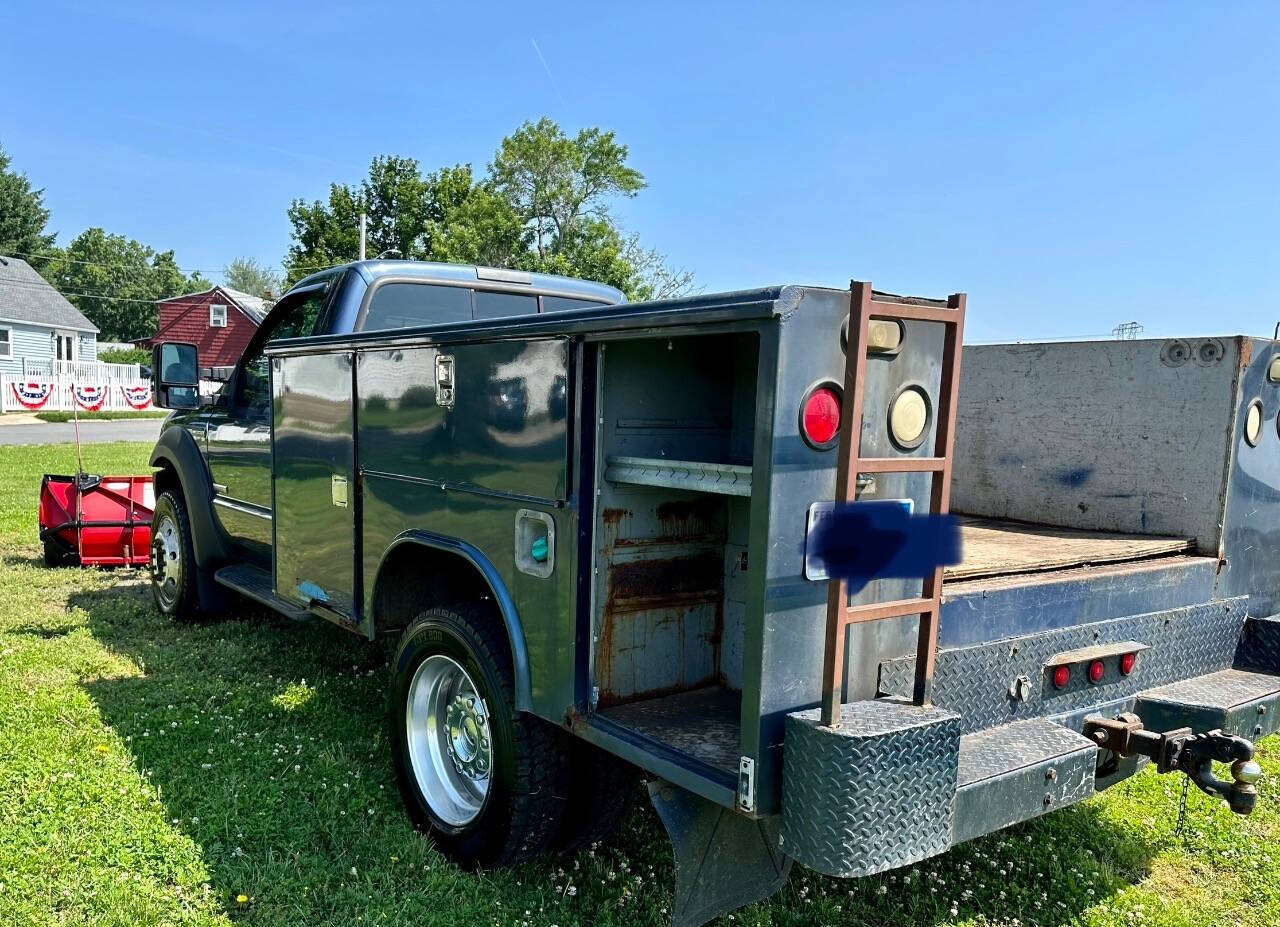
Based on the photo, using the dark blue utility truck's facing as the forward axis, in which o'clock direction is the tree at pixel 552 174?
The tree is roughly at 1 o'clock from the dark blue utility truck.

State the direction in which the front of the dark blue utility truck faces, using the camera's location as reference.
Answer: facing away from the viewer and to the left of the viewer

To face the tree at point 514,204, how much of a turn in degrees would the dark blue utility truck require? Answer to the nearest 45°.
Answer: approximately 45° to its right
